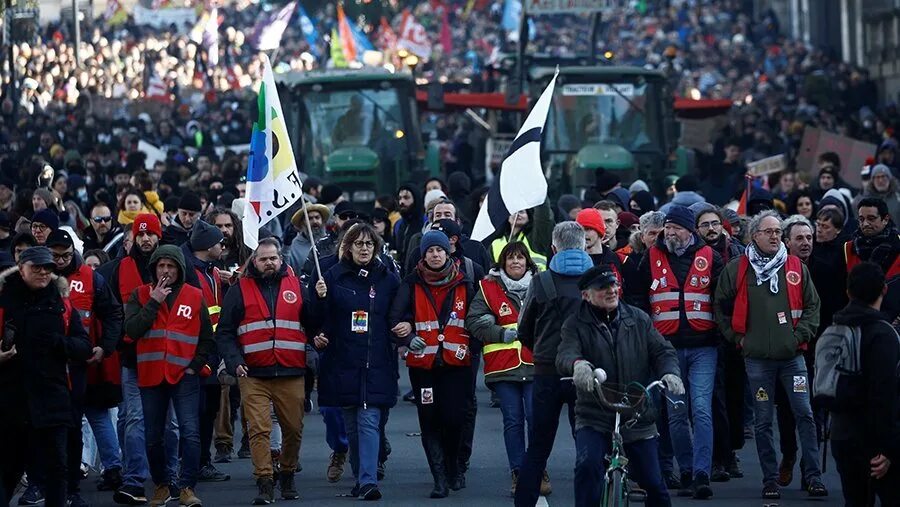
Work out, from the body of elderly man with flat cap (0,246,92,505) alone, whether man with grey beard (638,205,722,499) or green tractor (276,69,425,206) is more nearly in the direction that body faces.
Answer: the man with grey beard

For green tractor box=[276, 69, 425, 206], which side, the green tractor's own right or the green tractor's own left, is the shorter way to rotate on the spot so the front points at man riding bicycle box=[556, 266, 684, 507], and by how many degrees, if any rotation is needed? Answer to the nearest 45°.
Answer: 0° — it already faces them

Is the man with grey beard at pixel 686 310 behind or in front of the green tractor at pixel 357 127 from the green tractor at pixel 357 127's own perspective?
in front

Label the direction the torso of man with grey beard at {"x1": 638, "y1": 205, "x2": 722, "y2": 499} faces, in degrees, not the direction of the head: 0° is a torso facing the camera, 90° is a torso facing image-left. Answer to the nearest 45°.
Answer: approximately 0°

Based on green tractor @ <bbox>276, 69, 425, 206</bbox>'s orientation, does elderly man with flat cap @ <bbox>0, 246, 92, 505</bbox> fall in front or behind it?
in front

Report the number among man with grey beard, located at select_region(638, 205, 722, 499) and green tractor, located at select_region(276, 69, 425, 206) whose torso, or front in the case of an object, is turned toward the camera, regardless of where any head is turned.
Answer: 2

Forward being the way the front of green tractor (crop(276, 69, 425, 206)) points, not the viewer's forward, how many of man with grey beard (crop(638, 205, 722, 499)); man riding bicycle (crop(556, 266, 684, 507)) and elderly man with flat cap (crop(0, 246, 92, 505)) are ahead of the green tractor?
3

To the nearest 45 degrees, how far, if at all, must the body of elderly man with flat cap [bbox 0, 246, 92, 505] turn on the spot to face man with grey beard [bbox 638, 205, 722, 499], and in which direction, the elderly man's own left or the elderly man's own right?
approximately 90° to the elderly man's own left

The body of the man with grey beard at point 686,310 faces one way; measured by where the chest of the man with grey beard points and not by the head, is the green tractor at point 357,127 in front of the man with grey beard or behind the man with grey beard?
behind
